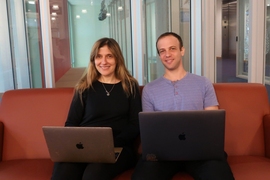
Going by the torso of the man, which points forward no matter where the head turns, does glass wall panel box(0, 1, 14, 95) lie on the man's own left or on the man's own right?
on the man's own right

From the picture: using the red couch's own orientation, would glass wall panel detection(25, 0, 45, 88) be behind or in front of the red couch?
behind

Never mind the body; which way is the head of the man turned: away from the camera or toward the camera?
toward the camera

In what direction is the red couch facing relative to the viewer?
toward the camera

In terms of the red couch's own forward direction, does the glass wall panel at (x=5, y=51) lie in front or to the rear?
to the rear

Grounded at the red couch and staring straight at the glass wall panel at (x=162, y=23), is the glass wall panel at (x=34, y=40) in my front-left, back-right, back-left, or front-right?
front-left

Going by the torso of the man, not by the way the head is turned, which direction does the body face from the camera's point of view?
toward the camera

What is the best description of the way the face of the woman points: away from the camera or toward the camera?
toward the camera

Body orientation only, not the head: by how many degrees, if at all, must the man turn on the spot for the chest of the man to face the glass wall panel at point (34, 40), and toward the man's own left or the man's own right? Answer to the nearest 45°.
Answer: approximately 135° to the man's own right

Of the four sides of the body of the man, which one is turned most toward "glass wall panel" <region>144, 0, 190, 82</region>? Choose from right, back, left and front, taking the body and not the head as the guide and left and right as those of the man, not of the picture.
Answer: back
